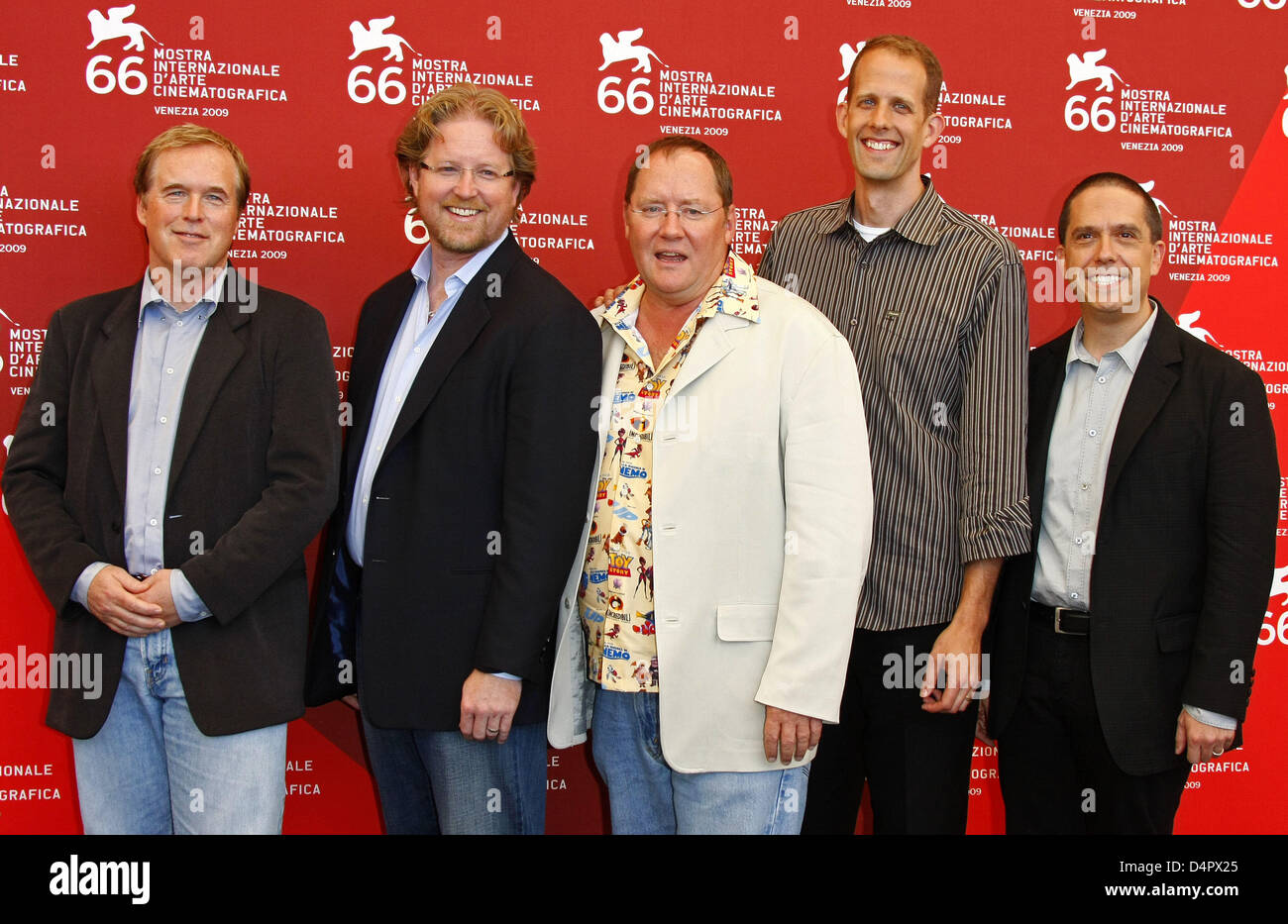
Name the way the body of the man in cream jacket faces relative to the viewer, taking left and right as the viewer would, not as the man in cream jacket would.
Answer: facing the viewer and to the left of the viewer

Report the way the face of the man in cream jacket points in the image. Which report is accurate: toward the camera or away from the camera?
toward the camera

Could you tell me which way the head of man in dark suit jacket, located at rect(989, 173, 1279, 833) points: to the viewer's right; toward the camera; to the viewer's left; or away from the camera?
toward the camera

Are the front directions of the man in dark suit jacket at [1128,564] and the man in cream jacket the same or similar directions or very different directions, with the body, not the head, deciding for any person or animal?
same or similar directions

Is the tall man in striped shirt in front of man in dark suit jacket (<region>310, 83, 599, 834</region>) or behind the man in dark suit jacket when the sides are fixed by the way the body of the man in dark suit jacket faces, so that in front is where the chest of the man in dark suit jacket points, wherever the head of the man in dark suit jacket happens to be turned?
behind

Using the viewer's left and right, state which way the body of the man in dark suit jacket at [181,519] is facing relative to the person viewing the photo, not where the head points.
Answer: facing the viewer

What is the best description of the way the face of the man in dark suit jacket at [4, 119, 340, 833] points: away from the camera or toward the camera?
toward the camera

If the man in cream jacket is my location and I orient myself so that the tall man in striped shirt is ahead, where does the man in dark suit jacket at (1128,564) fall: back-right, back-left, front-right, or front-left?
front-right

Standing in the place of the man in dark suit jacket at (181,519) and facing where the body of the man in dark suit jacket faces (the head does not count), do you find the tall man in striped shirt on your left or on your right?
on your left

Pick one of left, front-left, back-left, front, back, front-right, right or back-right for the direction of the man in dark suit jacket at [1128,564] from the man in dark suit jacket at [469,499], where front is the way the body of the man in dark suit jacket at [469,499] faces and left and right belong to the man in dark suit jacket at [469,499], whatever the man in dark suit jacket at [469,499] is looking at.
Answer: back-left

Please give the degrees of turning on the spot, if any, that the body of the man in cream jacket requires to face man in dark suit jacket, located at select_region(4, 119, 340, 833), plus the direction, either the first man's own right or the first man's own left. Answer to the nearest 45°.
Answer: approximately 45° to the first man's own right
